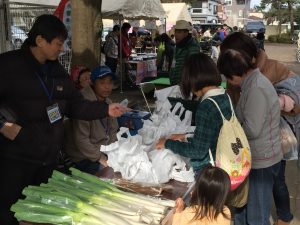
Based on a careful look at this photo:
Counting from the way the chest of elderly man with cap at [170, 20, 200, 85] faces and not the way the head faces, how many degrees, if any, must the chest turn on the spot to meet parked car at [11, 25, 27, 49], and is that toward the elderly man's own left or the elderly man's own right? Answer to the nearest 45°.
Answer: approximately 45° to the elderly man's own right

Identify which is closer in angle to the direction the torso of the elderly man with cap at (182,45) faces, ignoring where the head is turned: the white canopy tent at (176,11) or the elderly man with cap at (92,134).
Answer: the elderly man with cap

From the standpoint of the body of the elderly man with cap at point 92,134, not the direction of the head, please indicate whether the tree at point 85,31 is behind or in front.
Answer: behind

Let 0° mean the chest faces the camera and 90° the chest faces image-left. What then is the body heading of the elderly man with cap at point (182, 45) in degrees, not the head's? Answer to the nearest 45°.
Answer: approximately 45°

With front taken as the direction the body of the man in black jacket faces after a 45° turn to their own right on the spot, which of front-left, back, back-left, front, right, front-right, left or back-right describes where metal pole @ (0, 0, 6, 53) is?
back

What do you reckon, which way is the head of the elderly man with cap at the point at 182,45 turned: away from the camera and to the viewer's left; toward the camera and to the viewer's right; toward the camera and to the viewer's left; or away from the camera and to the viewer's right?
toward the camera and to the viewer's left

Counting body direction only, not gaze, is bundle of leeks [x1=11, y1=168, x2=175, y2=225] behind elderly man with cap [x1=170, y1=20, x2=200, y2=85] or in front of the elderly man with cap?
in front

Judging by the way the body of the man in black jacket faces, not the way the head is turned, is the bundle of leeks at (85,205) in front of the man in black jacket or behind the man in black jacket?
in front

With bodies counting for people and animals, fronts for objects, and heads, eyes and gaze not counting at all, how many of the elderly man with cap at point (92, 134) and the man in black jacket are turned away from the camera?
0

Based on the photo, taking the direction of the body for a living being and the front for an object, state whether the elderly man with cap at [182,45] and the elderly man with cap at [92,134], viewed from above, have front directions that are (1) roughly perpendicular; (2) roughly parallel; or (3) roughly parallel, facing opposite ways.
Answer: roughly perpendicular
